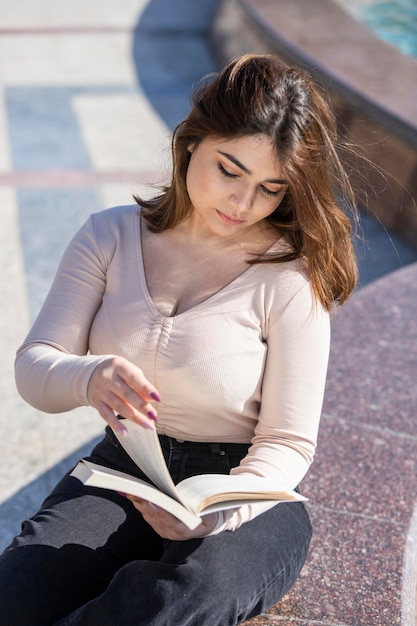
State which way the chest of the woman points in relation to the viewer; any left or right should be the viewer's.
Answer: facing the viewer and to the left of the viewer
